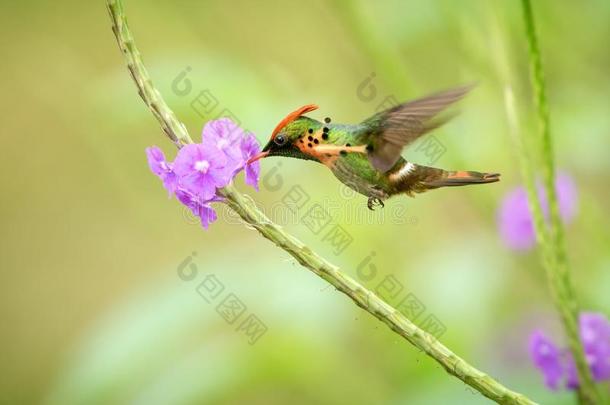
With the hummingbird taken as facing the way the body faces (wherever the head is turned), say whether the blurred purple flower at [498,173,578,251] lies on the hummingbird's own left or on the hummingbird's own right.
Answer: on the hummingbird's own right

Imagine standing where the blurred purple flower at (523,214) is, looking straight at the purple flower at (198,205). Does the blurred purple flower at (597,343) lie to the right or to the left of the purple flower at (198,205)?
left

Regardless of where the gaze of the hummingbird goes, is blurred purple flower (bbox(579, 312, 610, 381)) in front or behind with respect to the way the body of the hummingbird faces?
behind

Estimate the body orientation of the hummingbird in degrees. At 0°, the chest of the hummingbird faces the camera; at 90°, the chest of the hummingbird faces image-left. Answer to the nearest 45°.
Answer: approximately 90°
